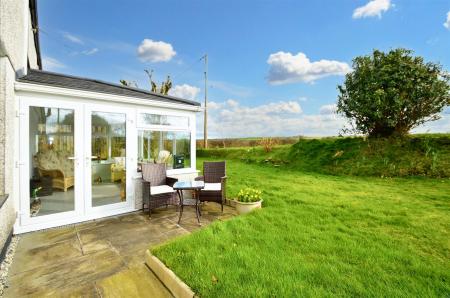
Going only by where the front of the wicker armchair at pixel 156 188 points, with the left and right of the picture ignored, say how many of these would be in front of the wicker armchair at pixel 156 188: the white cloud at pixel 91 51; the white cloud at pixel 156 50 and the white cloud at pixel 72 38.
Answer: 0

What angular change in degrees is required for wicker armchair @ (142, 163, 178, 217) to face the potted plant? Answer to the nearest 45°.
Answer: approximately 45° to its left

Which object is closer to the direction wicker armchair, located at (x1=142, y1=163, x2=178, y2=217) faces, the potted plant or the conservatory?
the potted plant

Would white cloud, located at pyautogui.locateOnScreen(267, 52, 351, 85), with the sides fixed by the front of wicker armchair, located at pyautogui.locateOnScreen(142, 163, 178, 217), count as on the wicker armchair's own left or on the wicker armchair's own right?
on the wicker armchair's own left

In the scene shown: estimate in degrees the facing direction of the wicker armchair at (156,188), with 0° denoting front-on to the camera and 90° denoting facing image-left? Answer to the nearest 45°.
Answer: approximately 315°

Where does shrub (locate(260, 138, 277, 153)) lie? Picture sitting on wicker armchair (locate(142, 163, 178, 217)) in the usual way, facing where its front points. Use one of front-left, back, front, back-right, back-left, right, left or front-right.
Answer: left

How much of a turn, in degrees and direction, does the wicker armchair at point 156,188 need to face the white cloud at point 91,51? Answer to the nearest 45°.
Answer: approximately 135° to its left

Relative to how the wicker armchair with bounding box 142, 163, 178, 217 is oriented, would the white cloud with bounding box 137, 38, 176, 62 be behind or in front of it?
behind

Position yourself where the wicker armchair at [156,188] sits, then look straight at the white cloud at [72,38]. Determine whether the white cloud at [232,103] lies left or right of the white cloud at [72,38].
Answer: right

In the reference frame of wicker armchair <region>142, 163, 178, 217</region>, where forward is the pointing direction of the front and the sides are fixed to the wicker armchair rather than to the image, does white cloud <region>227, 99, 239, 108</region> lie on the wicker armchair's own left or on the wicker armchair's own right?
on the wicker armchair's own left
